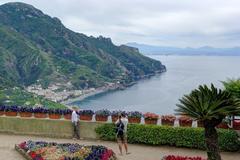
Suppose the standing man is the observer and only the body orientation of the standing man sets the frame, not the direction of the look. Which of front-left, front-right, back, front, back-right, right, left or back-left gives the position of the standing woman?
left

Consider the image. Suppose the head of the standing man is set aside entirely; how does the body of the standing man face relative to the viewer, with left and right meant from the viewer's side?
facing away from the viewer and to the right of the viewer

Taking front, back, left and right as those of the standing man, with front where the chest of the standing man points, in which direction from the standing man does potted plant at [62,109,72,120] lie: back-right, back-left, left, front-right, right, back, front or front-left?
left

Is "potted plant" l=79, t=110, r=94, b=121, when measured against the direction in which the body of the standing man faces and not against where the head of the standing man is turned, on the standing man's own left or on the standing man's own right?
on the standing man's own left

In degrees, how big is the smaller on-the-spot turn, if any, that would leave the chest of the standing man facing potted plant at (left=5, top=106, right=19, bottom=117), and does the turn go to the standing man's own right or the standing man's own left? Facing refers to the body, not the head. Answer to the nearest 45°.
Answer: approximately 90° to the standing man's own left
